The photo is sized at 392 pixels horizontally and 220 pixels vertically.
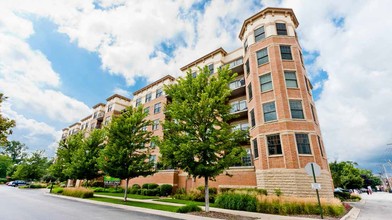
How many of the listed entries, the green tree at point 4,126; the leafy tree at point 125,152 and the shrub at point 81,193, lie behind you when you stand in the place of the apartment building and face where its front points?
0

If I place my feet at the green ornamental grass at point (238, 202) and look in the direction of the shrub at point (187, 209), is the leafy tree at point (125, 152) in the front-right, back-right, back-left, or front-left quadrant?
front-right

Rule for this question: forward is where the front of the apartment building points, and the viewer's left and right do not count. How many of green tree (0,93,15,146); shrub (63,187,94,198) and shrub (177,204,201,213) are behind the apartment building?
0

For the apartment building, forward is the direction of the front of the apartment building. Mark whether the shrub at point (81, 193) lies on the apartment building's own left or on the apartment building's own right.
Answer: on the apartment building's own right

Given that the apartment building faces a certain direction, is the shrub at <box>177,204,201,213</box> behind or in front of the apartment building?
in front

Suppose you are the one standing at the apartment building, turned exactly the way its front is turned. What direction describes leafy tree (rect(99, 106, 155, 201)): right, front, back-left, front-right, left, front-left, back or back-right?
front-right

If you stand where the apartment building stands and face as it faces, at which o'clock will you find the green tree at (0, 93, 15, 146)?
The green tree is roughly at 1 o'clock from the apartment building.

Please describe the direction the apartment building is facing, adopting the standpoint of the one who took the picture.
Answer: facing the viewer and to the left of the viewer
